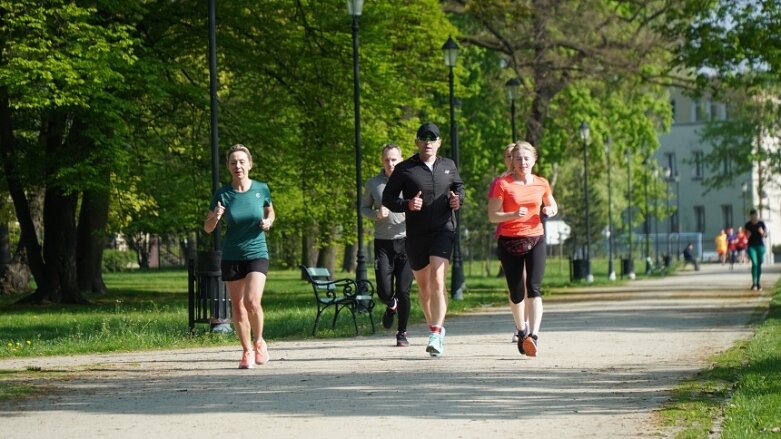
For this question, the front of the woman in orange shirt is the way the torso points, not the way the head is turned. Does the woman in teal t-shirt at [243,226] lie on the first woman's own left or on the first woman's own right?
on the first woman's own right

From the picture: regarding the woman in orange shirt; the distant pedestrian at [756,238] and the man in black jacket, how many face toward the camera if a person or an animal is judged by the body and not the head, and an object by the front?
3

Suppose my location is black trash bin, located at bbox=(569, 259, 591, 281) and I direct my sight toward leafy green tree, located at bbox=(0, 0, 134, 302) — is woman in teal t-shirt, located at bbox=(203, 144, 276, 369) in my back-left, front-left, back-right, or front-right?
front-left

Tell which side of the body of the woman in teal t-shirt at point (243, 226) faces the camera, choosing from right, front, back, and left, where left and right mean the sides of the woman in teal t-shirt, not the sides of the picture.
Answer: front

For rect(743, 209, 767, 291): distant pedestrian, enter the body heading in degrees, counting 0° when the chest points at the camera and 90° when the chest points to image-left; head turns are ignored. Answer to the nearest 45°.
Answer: approximately 0°

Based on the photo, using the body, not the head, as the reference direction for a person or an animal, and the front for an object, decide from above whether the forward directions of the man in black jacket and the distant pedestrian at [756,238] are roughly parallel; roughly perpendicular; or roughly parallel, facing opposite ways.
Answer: roughly parallel

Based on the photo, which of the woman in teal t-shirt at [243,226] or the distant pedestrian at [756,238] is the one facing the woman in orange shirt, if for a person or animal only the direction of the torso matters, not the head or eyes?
the distant pedestrian

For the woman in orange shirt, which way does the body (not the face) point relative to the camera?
toward the camera
